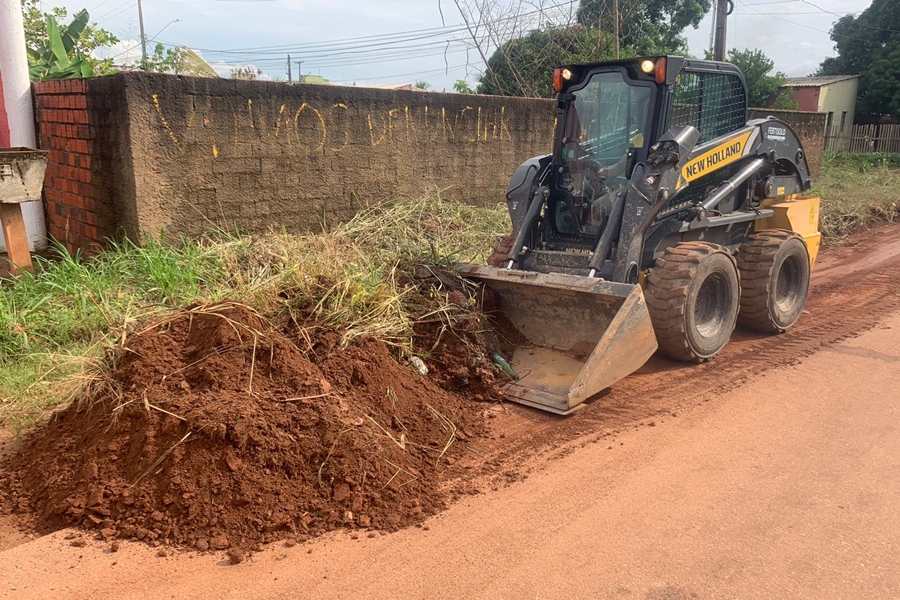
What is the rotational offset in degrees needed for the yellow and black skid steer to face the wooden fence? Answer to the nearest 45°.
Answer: approximately 135° to its right

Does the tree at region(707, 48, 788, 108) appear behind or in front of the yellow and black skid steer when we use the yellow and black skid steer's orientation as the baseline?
behind

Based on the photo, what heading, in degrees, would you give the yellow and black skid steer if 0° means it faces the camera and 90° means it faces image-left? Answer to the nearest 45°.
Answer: approximately 45°

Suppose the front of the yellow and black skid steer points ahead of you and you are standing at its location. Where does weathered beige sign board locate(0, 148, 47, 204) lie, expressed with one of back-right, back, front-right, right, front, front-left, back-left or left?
front-right

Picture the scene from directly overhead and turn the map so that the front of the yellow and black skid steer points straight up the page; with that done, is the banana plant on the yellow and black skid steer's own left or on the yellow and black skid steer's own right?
on the yellow and black skid steer's own right

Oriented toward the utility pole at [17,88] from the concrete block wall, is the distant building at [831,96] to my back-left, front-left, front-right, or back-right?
back-right

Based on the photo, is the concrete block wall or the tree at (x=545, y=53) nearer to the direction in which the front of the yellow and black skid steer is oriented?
the concrete block wall

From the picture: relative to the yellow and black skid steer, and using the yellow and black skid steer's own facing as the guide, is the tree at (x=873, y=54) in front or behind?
behind

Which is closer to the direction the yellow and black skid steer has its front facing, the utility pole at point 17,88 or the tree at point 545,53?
the utility pole

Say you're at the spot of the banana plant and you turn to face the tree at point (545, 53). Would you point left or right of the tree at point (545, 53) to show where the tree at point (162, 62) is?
left

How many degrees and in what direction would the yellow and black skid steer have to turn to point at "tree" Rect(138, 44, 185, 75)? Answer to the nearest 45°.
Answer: approximately 90° to its right

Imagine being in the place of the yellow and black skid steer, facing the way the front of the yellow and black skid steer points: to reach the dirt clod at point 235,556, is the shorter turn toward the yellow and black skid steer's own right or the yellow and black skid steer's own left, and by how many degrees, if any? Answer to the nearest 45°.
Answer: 0° — it already faces it
